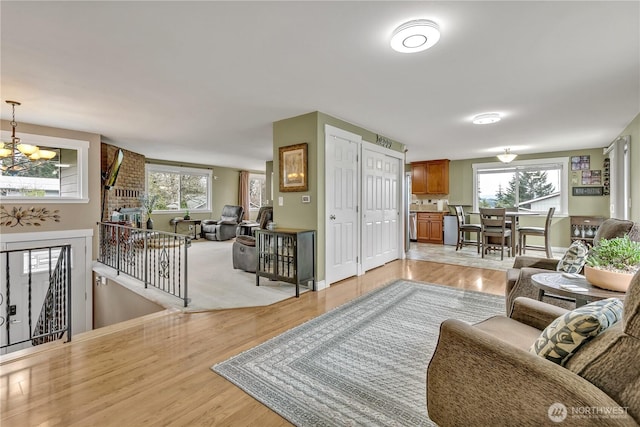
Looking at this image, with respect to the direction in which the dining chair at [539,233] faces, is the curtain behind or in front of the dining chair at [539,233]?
in front

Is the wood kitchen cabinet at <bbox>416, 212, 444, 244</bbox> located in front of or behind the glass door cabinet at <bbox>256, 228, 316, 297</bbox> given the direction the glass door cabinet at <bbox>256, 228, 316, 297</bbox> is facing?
behind

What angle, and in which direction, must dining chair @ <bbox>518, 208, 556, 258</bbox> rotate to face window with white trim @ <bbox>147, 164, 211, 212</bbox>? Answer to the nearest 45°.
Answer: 0° — it already faces it

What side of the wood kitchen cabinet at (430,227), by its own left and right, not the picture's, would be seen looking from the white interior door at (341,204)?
front

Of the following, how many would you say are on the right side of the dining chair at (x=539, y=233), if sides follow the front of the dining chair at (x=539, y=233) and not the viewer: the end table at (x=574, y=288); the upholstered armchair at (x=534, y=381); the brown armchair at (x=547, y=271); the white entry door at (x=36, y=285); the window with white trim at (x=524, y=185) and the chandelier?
1

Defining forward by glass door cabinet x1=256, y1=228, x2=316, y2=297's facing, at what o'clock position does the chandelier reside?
The chandelier is roughly at 2 o'clock from the glass door cabinet.

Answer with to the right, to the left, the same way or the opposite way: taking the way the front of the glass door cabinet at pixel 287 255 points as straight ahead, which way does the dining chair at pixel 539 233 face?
to the right

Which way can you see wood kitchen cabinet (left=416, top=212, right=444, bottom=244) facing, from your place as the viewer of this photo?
facing the viewer

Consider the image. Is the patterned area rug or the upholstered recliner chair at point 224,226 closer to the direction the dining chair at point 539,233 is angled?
the upholstered recliner chair

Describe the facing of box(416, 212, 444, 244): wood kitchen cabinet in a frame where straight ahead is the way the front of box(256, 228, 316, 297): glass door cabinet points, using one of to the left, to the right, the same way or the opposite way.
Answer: the same way

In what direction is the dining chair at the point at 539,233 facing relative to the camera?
to the viewer's left

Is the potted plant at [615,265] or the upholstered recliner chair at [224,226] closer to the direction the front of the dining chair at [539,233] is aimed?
the upholstered recliner chair

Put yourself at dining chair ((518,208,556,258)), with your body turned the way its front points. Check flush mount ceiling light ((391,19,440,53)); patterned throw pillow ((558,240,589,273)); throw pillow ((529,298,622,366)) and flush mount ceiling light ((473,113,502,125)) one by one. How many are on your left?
4

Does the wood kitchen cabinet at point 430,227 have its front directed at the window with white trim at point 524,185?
no

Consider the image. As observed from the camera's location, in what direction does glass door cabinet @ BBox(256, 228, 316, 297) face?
facing the viewer and to the left of the viewer

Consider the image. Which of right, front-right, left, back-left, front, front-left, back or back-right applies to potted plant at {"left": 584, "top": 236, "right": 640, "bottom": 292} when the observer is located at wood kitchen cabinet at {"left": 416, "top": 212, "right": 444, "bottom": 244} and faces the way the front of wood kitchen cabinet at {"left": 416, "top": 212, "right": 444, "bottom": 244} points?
front

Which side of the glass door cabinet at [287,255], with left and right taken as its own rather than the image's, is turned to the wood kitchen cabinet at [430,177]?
back

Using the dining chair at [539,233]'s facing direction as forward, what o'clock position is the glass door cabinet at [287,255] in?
The glass door cabinet is roughly at 10 o'clock from the dining chair.

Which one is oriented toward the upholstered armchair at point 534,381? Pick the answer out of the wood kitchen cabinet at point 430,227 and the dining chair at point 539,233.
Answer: the wood kitchen cabinet
